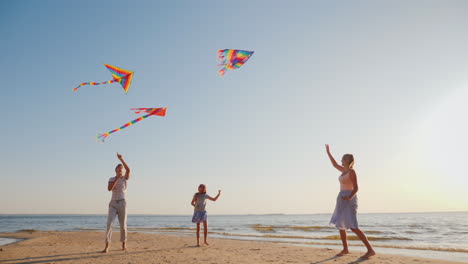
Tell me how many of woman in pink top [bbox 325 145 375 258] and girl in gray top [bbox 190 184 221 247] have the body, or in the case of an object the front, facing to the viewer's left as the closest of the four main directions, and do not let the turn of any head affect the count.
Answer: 1

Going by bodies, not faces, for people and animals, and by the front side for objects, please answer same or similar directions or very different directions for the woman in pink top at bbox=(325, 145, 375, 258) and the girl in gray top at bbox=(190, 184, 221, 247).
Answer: very different directions

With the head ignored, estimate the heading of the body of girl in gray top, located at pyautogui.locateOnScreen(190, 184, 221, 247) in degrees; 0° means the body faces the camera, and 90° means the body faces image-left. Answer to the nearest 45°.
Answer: approximately 315°

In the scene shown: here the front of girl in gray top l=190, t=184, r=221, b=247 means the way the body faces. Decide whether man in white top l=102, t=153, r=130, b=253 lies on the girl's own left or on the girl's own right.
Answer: on the girl's own right

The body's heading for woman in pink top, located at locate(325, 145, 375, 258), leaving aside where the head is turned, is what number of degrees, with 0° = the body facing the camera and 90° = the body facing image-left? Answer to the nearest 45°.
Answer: approximately 90°
